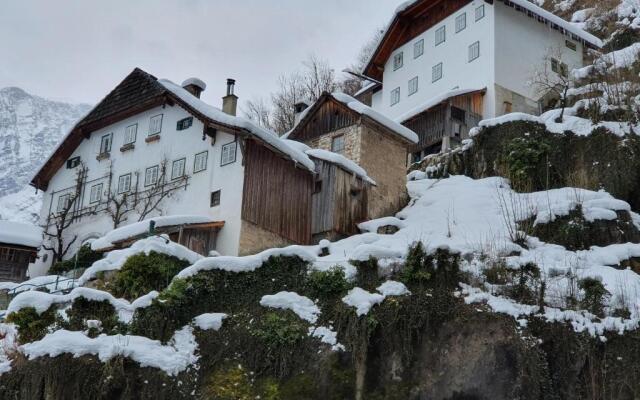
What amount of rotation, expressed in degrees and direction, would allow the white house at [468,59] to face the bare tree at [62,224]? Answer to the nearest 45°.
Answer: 0° — it already faces it

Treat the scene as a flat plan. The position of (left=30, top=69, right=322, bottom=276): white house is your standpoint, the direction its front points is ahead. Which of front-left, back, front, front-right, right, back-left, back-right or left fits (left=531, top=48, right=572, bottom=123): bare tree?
back-left

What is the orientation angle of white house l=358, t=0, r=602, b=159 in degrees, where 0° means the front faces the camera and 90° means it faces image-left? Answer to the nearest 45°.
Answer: approximately 45°

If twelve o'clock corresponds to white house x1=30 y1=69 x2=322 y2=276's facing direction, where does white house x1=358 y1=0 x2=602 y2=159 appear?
white house x1=358 y1=0 x2=602 y2=159 is roughly at 7 o'clock from white house x1=30 y1=69 x2=322 y2=276.

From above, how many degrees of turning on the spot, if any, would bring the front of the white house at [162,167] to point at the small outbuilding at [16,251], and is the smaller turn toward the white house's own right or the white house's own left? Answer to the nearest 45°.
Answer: approximately 90° to the white house's own right

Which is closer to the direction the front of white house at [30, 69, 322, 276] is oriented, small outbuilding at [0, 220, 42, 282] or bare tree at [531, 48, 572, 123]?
the small outbuilding

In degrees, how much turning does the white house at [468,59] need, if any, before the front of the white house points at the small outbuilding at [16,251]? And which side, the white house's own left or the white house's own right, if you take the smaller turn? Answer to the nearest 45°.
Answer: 0° — it already faces it

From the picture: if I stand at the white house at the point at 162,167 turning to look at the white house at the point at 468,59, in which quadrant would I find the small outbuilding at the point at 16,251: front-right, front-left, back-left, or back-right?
back-left
